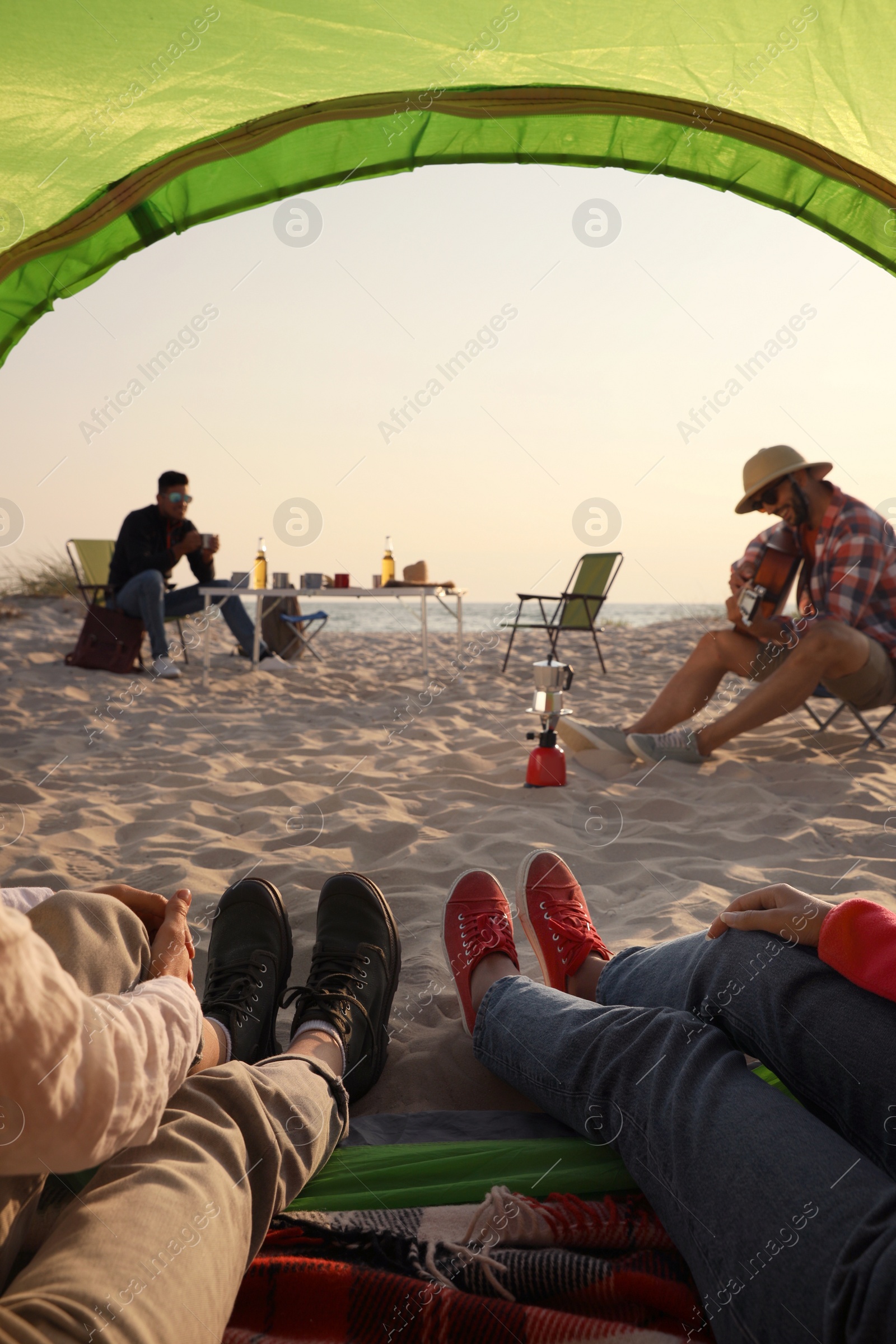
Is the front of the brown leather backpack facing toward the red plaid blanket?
yes

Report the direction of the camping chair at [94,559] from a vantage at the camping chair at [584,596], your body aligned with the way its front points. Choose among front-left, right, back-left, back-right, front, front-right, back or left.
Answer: front-right

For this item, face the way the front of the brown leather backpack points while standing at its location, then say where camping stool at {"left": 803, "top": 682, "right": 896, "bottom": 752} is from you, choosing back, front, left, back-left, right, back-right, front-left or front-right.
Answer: front-left

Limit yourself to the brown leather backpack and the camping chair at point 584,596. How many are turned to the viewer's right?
0

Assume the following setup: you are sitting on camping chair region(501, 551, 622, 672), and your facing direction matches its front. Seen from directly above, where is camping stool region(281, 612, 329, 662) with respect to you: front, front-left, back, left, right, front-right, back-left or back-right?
front-right

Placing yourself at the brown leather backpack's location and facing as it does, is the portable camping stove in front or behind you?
in front

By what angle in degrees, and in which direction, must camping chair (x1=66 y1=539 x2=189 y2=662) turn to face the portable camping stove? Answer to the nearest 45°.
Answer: approximately 45° to its right

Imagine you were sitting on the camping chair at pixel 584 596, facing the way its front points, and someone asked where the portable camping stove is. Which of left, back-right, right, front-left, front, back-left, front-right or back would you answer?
front-left
